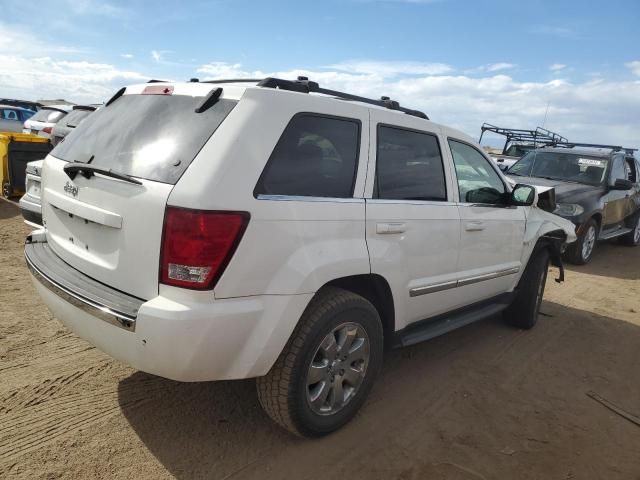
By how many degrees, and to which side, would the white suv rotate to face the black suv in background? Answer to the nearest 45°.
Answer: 0° — it already faces it

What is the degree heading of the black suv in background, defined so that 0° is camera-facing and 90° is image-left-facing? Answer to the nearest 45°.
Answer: approximately 45°

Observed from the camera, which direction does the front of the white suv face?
facing away from the viewer and to the right of the viewer

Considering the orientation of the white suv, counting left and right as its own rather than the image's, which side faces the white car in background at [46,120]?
left

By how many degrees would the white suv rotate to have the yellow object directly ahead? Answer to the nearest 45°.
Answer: approximately 90° to its left

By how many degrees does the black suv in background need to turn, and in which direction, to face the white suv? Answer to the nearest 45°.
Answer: approximately 45° to its left

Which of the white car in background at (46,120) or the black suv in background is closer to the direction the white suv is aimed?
the black suv in background

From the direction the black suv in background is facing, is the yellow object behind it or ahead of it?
ahead

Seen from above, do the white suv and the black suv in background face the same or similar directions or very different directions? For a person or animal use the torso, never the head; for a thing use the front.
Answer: very different directions

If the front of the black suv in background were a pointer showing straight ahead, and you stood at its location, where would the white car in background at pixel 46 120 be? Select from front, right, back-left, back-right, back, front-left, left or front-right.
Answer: front-right
